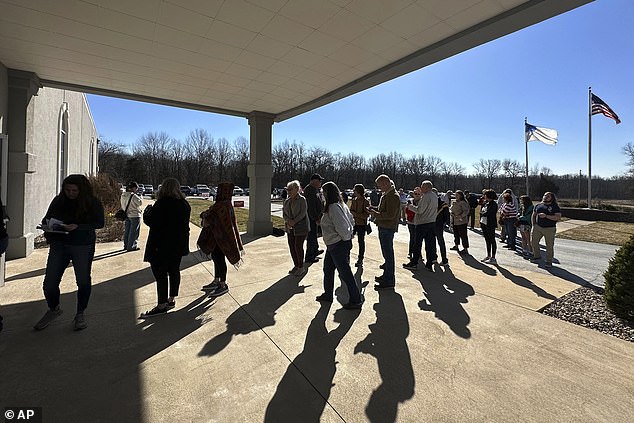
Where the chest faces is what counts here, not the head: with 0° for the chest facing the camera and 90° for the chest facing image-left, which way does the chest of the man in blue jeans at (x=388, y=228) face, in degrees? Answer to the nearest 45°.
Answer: approximately 90°

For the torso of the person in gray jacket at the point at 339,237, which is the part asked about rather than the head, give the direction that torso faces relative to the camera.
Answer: to the viewer's left

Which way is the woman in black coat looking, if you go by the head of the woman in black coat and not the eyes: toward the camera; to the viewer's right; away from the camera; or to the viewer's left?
away from the camera

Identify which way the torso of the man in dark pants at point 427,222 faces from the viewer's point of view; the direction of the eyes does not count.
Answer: to the viewer's left

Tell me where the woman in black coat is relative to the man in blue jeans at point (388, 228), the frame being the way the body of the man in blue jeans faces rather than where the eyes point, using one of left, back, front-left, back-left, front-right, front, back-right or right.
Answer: front-left

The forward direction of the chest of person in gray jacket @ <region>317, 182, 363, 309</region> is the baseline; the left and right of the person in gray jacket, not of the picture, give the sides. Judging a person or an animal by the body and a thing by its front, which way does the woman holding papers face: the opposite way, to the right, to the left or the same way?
to the left

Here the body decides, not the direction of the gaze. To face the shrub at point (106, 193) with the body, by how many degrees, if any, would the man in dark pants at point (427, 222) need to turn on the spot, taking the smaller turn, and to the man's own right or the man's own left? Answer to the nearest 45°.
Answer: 0° — they already face it
